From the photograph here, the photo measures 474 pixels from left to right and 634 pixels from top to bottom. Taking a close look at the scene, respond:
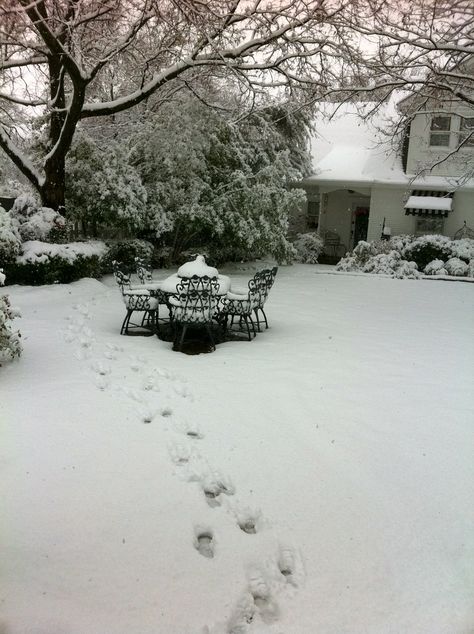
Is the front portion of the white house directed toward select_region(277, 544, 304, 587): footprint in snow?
yes

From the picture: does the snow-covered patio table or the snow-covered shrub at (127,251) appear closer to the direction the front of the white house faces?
the snow-covered patio table

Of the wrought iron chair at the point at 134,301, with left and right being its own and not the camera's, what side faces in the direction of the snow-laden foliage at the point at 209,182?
left

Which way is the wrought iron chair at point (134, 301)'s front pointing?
to the viewer's right

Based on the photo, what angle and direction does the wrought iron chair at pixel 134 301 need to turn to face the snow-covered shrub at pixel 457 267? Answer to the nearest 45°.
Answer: approximately 45° to its left

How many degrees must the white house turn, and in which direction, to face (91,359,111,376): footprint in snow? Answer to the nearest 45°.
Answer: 0° — it already faces it

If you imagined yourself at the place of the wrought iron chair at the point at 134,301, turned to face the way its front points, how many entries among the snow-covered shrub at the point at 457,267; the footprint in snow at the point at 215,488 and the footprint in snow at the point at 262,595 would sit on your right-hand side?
2

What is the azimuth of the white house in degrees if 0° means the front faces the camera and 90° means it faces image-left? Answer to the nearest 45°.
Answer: approximately 0°

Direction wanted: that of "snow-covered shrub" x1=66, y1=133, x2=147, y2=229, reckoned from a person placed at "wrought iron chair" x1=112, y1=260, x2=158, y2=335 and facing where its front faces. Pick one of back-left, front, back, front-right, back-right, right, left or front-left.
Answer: left

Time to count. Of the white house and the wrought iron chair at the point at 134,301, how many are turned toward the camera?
1

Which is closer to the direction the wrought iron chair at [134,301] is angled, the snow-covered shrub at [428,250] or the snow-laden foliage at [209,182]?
the snow-covered shrub

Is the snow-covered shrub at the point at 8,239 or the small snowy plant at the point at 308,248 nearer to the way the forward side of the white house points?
the snow-covered shrub
